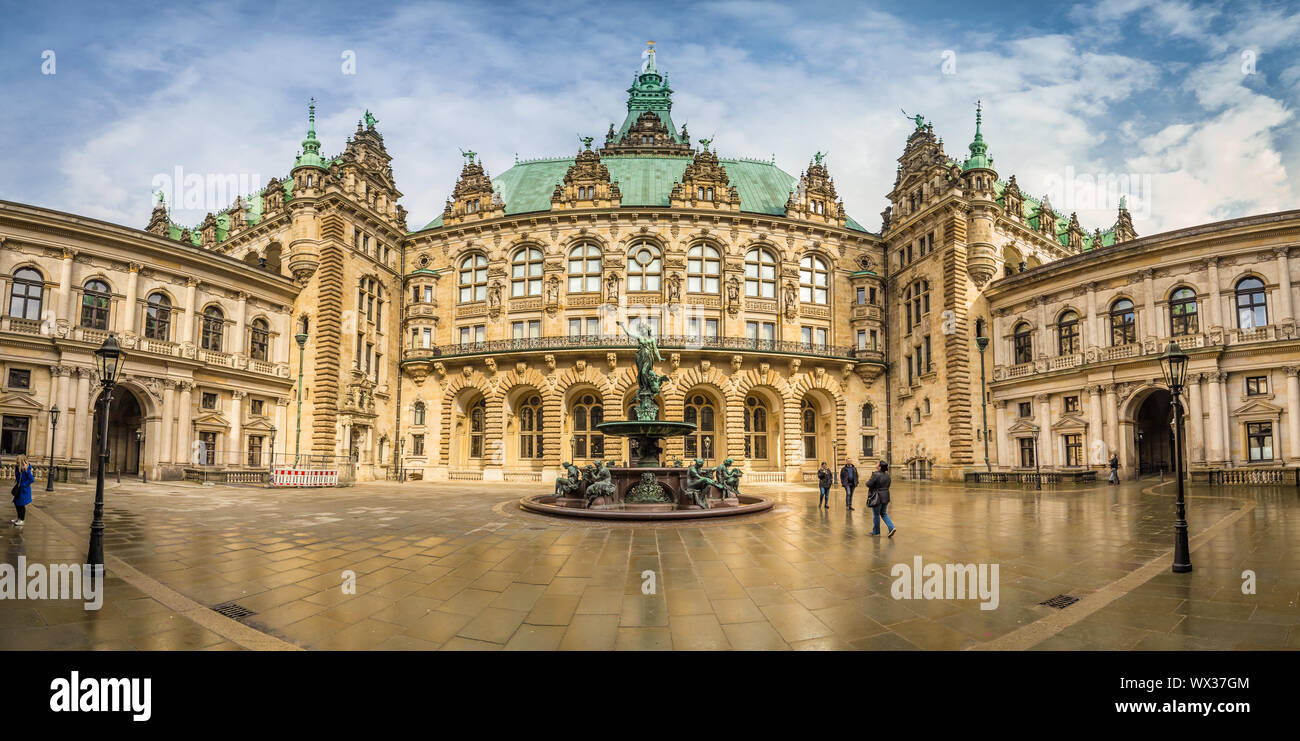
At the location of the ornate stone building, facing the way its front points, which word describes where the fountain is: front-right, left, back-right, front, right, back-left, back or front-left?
front

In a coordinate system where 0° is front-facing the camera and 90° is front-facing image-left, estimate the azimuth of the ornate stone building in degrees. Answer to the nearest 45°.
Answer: approximately 0°

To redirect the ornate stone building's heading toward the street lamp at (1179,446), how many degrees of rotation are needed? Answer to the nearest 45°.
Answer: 0° — it already faces it

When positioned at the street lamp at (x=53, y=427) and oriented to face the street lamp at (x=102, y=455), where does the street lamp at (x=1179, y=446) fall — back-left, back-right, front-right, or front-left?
front-left

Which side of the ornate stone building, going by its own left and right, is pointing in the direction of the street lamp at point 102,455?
front

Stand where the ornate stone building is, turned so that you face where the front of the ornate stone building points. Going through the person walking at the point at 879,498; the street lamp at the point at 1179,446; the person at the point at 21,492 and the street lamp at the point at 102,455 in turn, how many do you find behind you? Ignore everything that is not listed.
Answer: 0

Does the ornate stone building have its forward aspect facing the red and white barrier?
no

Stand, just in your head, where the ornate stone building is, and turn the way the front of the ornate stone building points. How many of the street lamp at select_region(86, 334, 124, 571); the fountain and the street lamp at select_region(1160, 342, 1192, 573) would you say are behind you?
0
